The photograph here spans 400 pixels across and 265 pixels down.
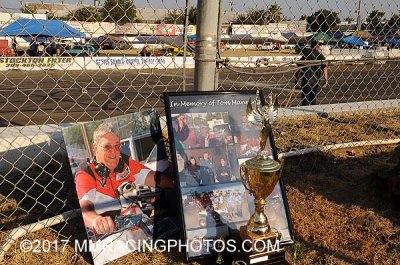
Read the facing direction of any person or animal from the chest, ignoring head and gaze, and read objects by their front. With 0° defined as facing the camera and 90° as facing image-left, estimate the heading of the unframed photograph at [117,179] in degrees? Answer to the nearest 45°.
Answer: approximately 0°

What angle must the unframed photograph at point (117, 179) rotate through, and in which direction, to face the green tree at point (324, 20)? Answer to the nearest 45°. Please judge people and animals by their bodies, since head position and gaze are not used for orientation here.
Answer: approximately 135° to its left

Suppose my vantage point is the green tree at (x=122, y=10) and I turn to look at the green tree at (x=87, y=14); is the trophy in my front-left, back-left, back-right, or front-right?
back-left

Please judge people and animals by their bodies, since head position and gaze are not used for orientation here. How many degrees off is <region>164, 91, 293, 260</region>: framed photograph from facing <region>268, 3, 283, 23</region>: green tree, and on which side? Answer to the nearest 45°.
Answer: approximately 180°

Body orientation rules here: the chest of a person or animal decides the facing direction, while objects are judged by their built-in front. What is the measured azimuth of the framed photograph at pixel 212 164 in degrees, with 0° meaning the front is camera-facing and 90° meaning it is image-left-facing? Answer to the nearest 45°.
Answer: approximately 0°

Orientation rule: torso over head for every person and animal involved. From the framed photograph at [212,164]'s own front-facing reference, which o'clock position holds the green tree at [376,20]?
The green tree is roughly at 7 o'clock from the framed photograph.

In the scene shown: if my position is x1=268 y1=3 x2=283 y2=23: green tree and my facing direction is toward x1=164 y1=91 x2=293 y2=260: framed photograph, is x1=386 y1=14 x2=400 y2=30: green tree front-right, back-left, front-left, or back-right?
back-left

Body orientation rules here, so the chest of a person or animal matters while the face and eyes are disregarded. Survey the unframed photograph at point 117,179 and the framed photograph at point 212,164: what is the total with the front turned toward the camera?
2
